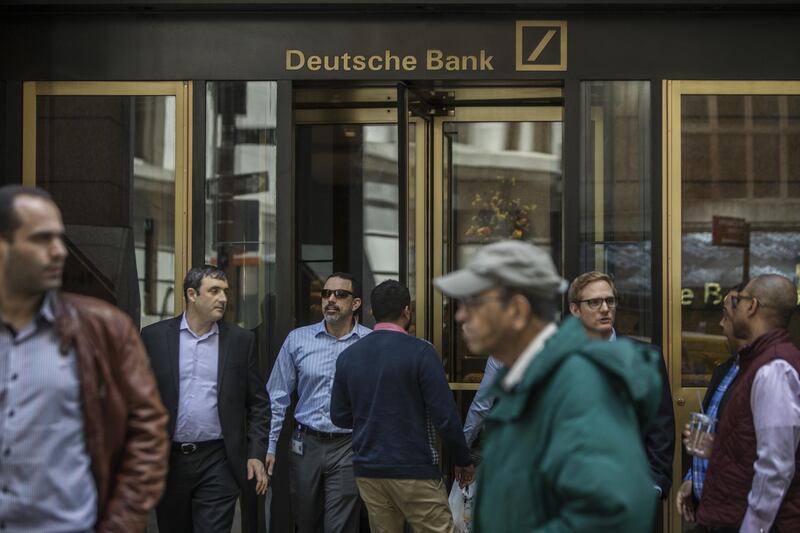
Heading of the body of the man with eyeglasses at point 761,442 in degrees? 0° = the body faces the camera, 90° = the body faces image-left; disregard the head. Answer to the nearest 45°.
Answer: approximately 90°

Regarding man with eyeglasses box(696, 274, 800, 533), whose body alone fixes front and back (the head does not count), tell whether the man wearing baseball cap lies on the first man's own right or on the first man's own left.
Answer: on the first man's own left

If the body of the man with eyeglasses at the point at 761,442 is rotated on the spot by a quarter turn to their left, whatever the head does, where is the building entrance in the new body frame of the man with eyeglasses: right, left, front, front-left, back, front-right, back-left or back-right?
back-right

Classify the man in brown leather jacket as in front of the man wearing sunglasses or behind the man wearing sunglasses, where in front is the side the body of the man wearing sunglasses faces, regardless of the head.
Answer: in front

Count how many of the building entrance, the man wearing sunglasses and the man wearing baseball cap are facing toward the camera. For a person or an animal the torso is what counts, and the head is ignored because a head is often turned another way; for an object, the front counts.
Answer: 2

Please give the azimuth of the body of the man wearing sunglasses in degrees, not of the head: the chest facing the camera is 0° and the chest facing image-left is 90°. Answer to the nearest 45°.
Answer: approximately 0°

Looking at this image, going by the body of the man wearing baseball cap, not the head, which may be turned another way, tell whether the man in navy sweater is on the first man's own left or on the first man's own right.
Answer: on the first man's own right

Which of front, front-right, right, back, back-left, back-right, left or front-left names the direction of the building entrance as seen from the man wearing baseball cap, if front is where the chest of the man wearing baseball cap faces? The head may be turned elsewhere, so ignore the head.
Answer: right

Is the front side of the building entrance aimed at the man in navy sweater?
yes

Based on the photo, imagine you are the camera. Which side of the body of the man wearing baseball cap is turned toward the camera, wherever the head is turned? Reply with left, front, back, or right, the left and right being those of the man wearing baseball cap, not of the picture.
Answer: left

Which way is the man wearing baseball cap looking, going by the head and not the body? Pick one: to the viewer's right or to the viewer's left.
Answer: to the viewer's left

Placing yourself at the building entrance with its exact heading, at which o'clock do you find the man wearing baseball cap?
The man wearing baseball cap is roughly at 12 o'clock from the building entrance.

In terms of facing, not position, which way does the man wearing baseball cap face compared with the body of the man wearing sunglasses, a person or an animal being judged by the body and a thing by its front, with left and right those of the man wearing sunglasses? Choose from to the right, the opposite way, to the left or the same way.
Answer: to the right
